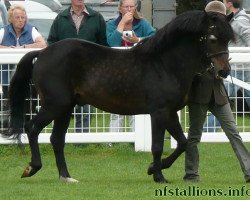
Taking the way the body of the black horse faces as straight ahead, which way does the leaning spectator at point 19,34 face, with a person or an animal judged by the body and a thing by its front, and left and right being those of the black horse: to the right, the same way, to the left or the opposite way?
to the right

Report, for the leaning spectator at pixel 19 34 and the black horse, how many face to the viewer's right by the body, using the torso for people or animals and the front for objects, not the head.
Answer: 1

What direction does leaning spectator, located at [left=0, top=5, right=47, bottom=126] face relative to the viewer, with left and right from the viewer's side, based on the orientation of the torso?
facing the viewer

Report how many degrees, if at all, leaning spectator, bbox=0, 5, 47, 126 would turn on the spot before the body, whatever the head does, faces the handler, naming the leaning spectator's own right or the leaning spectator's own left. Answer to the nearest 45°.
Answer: approximately 45° to the leaning spectator's own left

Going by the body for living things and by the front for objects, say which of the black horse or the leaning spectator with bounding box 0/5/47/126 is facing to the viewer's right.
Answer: the black horse

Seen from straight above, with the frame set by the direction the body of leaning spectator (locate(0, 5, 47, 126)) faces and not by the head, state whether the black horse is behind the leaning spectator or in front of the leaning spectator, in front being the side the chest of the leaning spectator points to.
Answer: in front

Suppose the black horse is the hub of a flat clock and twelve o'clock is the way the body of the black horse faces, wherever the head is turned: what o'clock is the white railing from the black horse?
The white railing is roughly at 9 o'clock from the black horse.

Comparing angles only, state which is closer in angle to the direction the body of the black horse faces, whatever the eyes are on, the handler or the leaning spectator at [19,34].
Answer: the handler

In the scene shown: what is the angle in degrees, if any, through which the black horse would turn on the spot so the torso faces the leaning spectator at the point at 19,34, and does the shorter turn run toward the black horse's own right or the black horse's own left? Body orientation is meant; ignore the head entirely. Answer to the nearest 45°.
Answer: approximately 135° to the black horse's own left

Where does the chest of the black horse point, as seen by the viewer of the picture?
to the viewer's right

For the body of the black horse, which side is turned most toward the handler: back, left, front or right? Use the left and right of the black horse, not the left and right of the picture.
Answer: front
